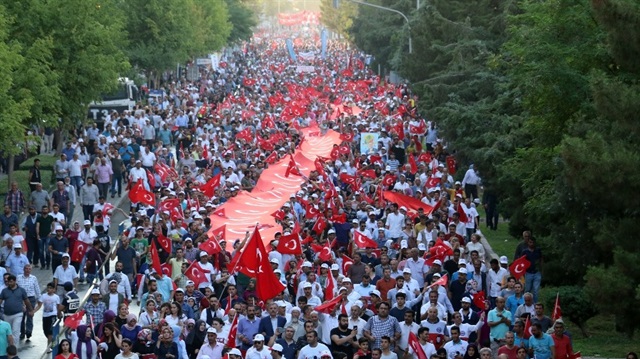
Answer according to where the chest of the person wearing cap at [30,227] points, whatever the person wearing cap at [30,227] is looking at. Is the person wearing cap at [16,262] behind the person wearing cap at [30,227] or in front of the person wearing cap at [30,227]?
in front

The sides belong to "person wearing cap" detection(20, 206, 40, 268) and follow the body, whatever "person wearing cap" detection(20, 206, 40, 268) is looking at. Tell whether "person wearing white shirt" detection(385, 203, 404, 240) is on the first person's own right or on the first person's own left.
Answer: on the first person's own left

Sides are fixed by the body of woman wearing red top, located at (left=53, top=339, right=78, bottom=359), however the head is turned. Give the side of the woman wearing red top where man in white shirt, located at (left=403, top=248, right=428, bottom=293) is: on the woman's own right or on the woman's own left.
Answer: on the woman's own left

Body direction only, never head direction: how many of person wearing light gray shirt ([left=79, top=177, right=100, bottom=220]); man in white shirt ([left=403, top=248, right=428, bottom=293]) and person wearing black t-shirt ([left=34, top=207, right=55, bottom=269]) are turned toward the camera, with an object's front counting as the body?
3

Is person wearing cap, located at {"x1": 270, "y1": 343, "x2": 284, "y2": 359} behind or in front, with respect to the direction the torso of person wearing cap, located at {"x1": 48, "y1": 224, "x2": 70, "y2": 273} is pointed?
in front

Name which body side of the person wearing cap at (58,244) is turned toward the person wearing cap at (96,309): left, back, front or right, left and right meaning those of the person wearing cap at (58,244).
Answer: front

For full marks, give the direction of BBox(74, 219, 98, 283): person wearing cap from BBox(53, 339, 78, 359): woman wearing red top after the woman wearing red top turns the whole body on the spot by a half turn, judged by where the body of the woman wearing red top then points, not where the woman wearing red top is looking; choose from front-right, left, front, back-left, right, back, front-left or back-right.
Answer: front

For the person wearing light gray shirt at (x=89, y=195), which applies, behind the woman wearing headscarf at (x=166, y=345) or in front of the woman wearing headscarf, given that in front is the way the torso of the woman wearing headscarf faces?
behind

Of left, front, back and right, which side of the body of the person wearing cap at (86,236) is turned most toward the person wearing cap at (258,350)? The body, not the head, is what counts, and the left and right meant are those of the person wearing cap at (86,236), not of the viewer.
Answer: front

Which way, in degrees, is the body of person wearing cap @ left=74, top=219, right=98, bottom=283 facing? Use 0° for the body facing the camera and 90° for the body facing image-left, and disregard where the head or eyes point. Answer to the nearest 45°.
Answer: approximately 0°

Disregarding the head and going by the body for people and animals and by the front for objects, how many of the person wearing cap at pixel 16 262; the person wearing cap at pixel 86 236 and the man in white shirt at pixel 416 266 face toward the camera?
3

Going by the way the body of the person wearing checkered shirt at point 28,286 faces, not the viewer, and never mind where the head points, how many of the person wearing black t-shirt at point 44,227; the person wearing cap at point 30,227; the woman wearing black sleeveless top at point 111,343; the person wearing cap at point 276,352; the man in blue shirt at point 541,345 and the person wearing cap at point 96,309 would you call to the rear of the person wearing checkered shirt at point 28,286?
2
